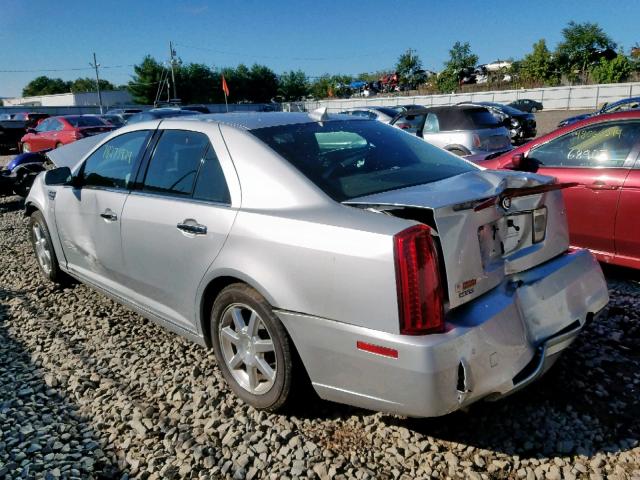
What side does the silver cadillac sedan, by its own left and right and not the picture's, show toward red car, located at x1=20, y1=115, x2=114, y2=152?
front

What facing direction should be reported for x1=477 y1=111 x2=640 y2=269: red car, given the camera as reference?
facing to the left of the viewer

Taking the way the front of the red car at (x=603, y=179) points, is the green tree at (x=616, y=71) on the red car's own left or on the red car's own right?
on the red car's own right

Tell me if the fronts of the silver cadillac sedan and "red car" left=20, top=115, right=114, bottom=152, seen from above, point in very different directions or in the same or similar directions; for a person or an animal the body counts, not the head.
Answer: same or similar directions

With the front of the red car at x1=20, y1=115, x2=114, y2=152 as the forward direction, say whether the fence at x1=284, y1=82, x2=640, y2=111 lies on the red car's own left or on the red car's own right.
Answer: on the red car's own right

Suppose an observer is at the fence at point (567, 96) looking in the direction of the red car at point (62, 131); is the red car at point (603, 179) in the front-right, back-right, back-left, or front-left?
front-left

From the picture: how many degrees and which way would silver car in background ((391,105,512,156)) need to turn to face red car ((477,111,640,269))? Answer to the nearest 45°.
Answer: approximately 135° to its left

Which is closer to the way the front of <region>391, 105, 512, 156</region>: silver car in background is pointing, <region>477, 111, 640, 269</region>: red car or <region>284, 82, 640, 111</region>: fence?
the fence

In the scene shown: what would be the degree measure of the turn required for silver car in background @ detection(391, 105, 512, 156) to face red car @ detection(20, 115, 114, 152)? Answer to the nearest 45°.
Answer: approximately 45° to its left

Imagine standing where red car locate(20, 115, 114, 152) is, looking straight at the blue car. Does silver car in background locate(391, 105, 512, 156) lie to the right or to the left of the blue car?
left

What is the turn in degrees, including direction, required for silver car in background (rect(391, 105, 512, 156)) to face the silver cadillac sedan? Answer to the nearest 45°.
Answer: approximately 135° to its left

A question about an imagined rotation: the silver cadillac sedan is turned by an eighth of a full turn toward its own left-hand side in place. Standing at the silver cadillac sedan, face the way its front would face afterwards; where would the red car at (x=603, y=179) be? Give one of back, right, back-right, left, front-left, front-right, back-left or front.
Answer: back-right

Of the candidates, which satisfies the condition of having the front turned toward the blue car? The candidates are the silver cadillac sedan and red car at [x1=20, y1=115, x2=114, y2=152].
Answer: the silver cadillac sedan

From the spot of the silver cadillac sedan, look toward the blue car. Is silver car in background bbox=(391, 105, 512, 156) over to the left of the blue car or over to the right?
right

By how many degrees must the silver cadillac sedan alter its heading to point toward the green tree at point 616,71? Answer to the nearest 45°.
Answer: approximately 90° to its right
